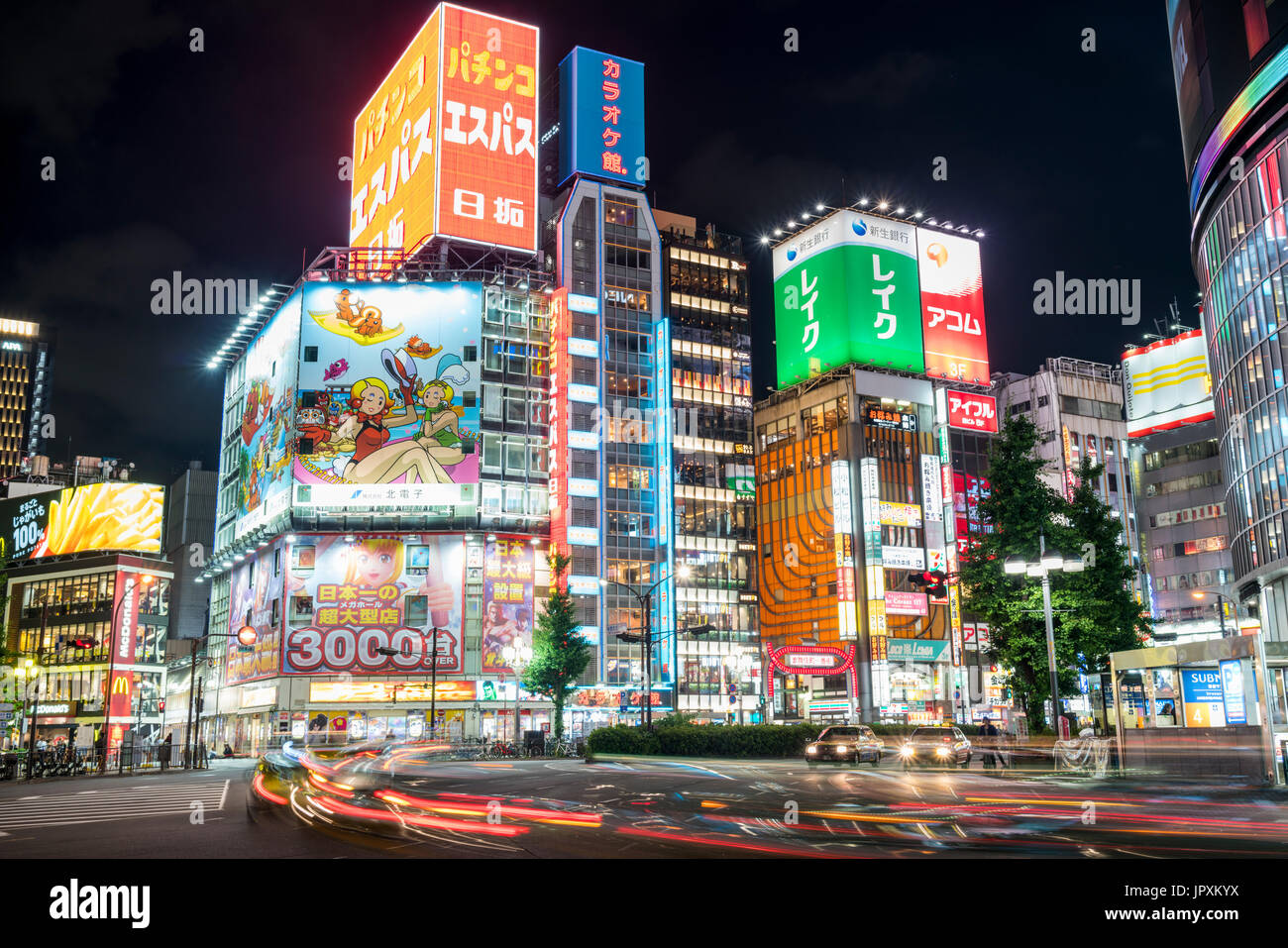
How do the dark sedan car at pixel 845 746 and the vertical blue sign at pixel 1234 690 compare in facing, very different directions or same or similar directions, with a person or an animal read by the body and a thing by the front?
same or similar directions

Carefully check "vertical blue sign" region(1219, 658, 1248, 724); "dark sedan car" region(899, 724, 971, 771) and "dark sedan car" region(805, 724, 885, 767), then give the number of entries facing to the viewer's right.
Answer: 0

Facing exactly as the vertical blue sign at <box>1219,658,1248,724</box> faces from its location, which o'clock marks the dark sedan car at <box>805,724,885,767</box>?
The dark sedan car is roughly at 4 o'clock from the vertical blue sign.

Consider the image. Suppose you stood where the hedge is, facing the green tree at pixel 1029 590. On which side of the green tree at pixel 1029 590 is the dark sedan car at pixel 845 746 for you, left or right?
right

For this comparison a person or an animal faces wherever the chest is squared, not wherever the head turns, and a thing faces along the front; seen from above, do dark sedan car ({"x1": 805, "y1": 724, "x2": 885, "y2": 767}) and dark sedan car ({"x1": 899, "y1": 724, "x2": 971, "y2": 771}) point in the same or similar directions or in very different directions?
same or similar directions

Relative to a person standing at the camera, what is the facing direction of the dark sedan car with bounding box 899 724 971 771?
facing the viewer and to the left of the viewer

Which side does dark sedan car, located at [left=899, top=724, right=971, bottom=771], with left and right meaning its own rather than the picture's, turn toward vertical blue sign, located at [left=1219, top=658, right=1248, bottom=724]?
left

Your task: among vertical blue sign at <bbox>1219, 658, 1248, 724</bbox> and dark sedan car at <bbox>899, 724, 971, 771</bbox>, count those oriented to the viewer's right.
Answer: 0

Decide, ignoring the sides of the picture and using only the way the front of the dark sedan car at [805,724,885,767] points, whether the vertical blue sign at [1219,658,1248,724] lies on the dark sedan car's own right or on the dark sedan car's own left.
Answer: on the dark sedan car's own left

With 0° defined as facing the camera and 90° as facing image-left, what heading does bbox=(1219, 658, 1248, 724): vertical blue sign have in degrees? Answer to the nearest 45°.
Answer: approximately 0°

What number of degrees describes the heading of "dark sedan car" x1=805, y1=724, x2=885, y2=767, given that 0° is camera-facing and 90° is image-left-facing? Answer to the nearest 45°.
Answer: approximately 45°
